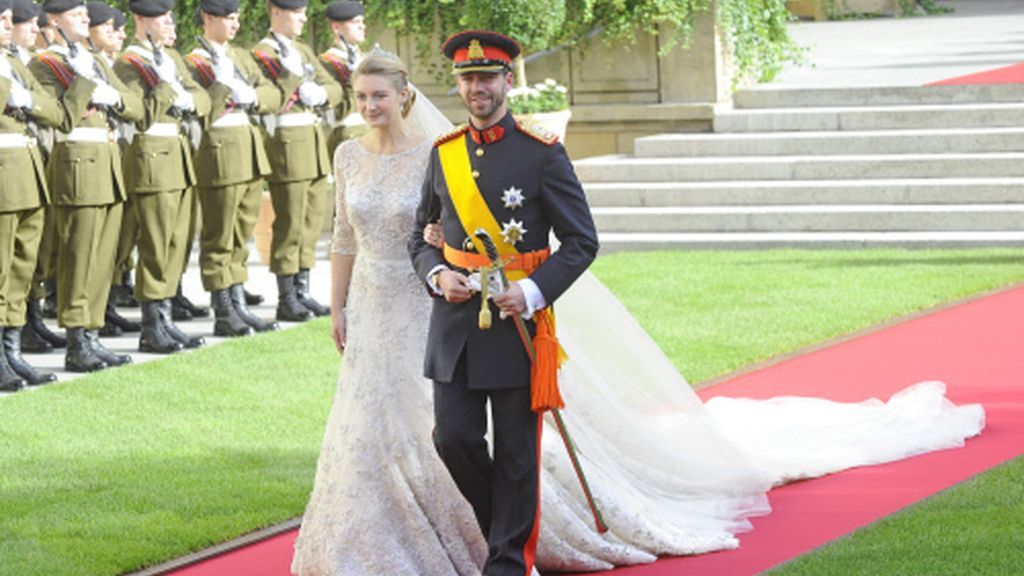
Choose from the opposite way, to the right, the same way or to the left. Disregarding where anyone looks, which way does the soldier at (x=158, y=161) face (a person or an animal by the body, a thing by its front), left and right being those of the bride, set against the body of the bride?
to the left

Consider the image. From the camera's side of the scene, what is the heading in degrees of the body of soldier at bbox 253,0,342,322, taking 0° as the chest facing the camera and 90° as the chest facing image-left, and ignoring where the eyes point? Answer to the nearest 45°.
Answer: approximately 315°

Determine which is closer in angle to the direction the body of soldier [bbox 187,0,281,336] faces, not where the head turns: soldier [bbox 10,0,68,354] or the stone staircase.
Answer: the stone staircase

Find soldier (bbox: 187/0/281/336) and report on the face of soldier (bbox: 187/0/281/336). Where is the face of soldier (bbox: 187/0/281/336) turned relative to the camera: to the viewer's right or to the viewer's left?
to the viewer's right

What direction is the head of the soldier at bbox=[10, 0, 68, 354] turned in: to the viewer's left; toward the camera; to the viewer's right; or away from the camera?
to the viewer's right

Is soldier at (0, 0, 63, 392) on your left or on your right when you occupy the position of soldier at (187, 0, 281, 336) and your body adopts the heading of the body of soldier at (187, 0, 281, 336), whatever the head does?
on your right

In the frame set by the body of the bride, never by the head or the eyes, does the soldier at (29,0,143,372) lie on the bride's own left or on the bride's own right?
on the bride's own right

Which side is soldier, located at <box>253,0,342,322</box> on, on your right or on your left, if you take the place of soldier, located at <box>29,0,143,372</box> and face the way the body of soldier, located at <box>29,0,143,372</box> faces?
on your left

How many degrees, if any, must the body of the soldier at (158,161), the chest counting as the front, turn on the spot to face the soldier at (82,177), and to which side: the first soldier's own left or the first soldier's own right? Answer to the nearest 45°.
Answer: approximately 90° to the first soldier's own right

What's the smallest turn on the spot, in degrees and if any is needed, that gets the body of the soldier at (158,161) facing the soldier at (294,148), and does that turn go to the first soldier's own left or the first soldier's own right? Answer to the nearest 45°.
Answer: approximately 90° to the first soldier's own left

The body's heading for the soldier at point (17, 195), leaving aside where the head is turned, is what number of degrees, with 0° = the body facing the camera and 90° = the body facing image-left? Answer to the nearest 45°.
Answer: approximately 315°
